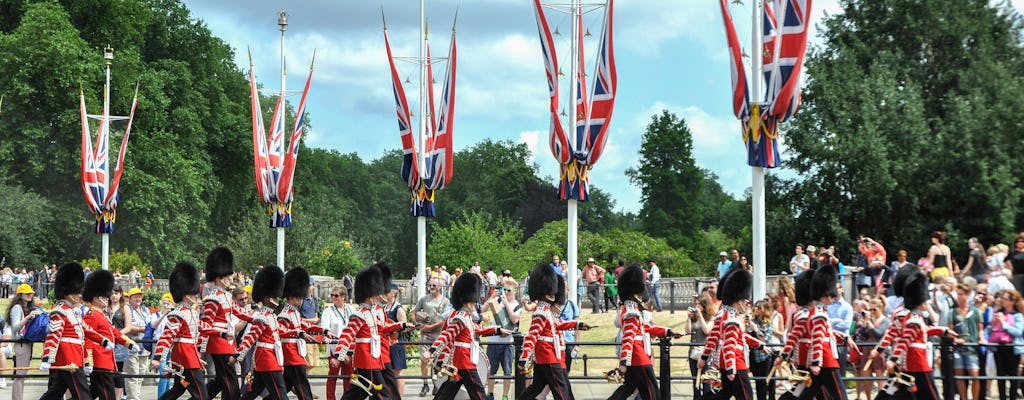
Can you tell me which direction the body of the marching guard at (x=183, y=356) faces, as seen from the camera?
to the viewer's right

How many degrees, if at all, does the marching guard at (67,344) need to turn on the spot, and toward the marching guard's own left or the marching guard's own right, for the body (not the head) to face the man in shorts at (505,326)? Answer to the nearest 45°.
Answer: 0° — they already face them

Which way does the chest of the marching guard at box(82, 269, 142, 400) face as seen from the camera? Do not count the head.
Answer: to the viewer's right

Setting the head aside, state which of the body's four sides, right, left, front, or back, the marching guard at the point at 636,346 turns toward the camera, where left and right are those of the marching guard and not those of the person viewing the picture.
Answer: right

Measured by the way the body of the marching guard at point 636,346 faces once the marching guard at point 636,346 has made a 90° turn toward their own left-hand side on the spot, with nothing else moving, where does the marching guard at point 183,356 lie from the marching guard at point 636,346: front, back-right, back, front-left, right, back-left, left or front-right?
left

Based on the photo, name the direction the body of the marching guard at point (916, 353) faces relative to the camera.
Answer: to the viewer's right

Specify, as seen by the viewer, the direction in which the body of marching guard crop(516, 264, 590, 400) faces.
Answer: to the viewer's right

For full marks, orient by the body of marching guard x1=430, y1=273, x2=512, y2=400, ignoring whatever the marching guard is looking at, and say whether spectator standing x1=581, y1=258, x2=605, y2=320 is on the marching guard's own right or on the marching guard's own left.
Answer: on the marching guard's own left

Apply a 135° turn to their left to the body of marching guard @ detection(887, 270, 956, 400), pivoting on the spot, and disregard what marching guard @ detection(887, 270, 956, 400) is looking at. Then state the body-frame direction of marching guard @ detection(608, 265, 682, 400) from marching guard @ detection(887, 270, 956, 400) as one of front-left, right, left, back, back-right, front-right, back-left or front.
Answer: front-left

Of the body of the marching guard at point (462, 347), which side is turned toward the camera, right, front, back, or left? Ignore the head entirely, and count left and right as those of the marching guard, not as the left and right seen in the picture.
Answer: right

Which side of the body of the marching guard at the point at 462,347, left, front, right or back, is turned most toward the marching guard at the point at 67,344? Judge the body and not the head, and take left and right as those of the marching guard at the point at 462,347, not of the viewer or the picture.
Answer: back
